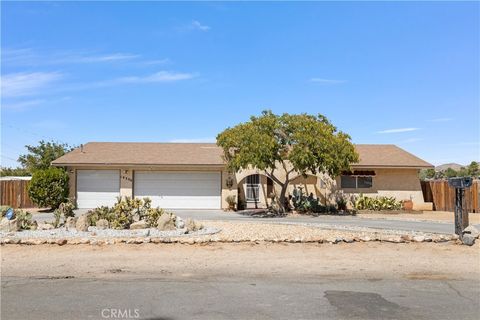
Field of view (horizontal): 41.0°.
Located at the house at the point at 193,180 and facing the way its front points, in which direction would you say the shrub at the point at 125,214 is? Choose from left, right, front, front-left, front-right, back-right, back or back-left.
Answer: front

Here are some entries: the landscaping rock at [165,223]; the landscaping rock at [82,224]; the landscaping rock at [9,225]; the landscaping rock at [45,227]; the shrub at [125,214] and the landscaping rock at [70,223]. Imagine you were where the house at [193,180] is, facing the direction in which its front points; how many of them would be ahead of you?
6

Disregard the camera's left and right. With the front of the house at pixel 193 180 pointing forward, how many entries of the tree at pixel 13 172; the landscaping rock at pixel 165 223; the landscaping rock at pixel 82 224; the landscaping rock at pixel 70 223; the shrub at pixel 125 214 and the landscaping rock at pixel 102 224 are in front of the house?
5

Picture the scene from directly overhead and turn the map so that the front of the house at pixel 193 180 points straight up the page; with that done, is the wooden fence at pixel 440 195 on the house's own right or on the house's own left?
on the house's own left

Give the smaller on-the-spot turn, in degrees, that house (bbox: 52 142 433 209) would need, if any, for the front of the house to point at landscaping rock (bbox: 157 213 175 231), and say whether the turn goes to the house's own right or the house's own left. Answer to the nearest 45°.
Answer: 0° — it already faces it

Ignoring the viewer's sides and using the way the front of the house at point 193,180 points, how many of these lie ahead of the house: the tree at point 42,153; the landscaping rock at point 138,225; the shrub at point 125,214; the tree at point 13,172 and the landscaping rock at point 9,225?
3

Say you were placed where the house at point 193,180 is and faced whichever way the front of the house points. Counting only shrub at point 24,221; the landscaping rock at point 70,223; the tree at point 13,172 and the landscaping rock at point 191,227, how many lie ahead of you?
3

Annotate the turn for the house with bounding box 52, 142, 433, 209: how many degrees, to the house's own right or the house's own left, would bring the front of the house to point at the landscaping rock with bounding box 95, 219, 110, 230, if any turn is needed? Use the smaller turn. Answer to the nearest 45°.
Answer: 0° — it already faces it

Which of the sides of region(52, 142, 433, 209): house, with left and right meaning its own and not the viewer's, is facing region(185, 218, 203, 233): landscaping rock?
front

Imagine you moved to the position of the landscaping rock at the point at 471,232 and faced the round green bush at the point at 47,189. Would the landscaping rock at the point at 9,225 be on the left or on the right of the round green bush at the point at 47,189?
left

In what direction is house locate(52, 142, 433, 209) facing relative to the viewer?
toward the camera

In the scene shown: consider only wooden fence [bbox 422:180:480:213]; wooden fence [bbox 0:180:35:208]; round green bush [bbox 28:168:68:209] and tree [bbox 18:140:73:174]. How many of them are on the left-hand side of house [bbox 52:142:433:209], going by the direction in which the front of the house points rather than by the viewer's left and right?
1

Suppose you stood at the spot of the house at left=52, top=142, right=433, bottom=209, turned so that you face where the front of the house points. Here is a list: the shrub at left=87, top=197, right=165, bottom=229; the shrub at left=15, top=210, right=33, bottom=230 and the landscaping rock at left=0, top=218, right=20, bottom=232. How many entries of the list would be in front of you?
3

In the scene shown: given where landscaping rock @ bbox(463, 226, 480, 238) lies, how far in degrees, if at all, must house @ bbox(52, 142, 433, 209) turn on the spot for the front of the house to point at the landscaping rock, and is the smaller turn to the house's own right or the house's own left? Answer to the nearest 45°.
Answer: approximately 45° to the house's own left

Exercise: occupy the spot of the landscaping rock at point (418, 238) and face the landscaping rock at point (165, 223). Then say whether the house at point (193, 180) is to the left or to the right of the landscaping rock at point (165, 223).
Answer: right

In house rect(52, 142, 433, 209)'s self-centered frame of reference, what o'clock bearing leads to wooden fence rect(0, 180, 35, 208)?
The wooden fence is roughly at 3 o'clock from the house.

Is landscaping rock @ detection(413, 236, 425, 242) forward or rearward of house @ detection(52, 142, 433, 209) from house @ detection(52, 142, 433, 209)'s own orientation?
forward
